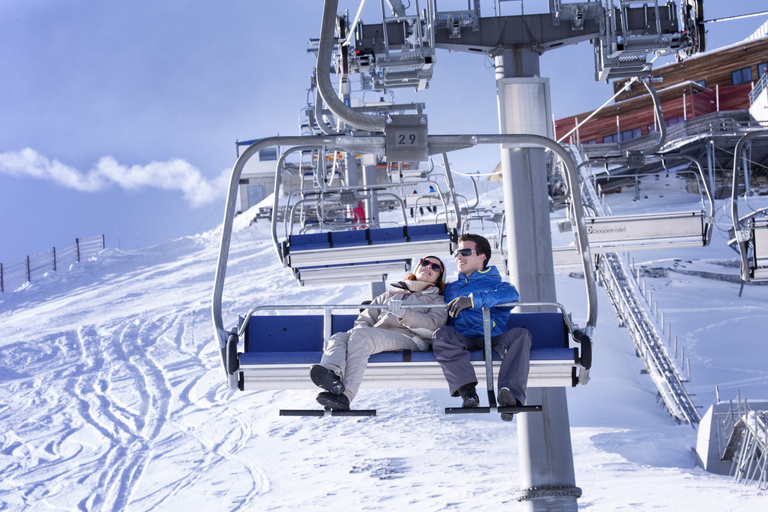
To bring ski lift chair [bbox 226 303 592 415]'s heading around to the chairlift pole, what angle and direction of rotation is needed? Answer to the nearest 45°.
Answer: approximately 135° to its left

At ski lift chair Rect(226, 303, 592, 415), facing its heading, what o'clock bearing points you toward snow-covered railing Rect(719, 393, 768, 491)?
The snow-covered railing is roughly at 7 o'clock from the ski lift chair.

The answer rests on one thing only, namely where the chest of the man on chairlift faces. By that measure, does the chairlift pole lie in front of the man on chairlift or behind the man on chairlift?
behind

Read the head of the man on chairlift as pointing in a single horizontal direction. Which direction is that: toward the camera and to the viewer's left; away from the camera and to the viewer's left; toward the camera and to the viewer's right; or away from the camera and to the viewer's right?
toward the camera and to the viewer's left

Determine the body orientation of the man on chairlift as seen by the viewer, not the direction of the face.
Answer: toward the camera

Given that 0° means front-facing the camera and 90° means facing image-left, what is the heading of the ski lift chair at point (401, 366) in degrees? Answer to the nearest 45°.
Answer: approximately 0°
